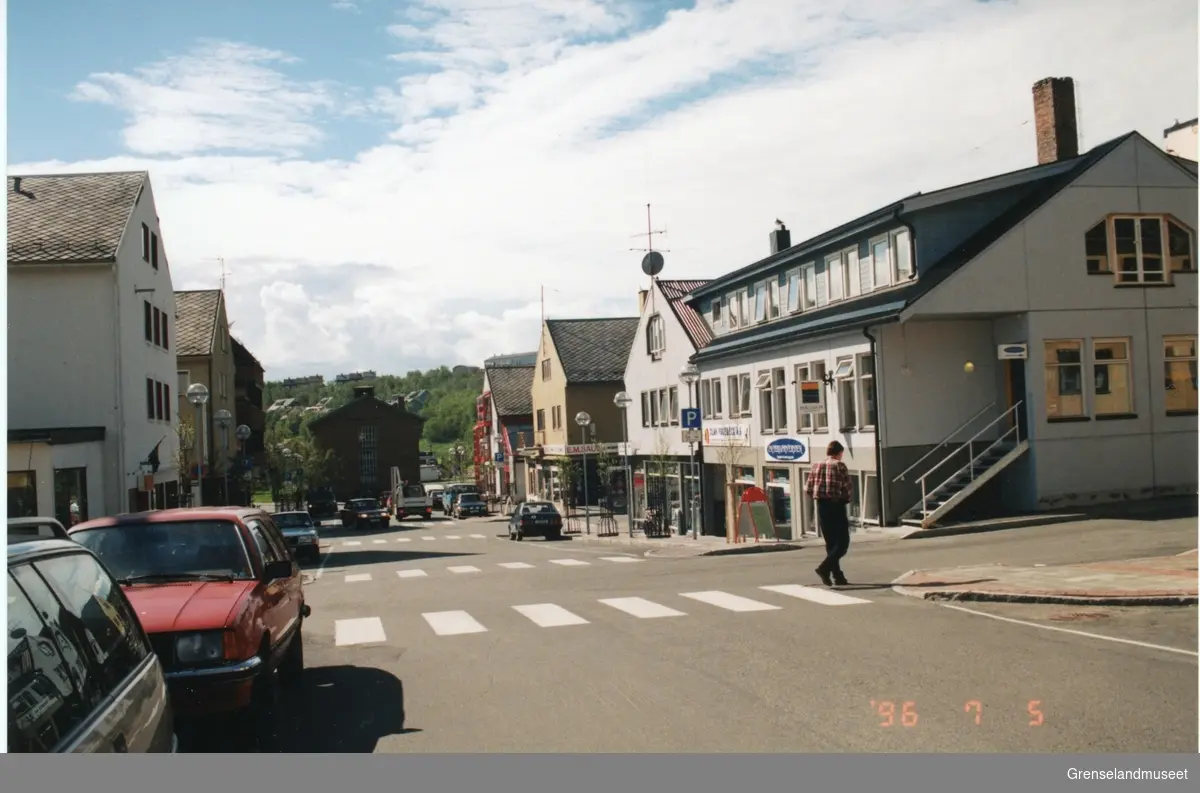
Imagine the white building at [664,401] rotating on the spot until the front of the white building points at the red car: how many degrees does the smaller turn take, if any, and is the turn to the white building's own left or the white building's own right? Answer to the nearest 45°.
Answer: approximately 45° to the white building's own left

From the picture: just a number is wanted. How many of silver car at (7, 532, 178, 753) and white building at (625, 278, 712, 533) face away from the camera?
0

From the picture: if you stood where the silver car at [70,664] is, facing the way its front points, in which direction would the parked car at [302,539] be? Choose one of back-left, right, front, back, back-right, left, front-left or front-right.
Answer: back-right

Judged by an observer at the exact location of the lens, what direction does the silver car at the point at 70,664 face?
facing the viewer and to the left of the viewer

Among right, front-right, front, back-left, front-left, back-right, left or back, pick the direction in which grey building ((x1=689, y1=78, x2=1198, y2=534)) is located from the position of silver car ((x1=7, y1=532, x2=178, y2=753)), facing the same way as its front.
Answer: back

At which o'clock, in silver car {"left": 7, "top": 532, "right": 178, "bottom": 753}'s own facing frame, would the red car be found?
The red car is roughly at 5 o'clock from the silver car.

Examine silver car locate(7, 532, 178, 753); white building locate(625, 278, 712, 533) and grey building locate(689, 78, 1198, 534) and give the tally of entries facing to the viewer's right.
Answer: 0

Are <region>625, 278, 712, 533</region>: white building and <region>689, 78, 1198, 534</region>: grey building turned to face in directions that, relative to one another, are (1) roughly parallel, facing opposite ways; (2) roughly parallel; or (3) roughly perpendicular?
roughly parallel

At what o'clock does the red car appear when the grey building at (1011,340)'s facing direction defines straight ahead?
The red car is roughly at 11 o'clock from the grey building.

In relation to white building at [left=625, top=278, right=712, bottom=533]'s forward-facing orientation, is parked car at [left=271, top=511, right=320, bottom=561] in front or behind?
in front

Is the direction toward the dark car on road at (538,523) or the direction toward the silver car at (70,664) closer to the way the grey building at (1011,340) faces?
the silver car

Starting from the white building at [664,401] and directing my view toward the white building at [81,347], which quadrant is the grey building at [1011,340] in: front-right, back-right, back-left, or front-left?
front-left

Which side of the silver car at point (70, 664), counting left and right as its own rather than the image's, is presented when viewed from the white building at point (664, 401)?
back

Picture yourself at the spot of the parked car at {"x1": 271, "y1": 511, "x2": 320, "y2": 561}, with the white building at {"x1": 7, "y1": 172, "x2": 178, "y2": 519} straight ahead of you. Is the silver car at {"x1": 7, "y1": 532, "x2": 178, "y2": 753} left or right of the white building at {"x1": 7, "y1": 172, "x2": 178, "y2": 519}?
left
